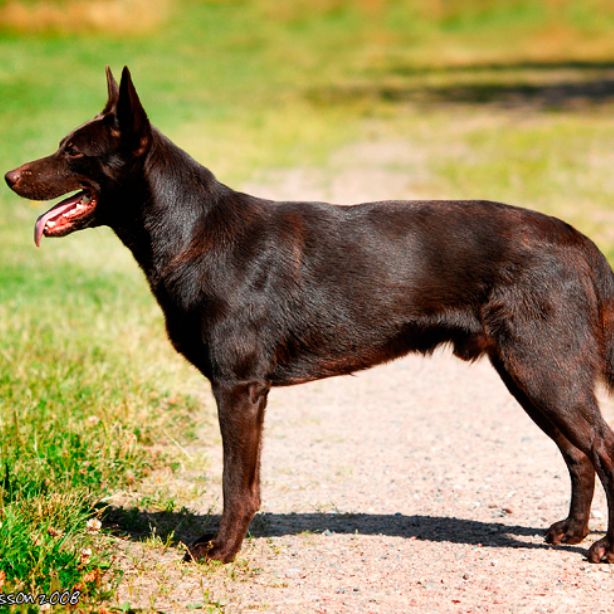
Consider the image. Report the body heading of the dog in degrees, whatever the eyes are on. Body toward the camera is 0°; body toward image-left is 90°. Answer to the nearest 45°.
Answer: approximately 90°
